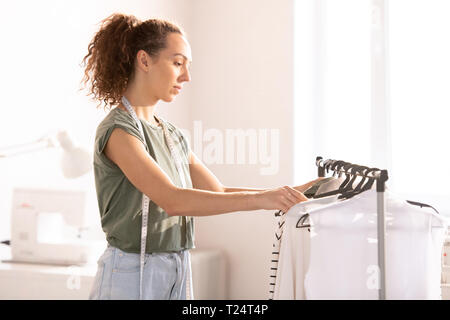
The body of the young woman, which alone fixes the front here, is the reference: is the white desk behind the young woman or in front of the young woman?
behind

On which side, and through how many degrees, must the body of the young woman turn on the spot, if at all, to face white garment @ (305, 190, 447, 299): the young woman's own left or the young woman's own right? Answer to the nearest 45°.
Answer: approximately 45° to the young woman's own left

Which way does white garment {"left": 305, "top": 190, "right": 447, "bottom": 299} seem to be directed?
toward the camera

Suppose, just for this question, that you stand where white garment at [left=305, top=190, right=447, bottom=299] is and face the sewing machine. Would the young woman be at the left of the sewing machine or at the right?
left

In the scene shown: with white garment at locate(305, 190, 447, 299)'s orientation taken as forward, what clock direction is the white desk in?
The white desk is roughly at 4 o'clock from the white garment.

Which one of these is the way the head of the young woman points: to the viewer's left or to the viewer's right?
to the viewer's right
